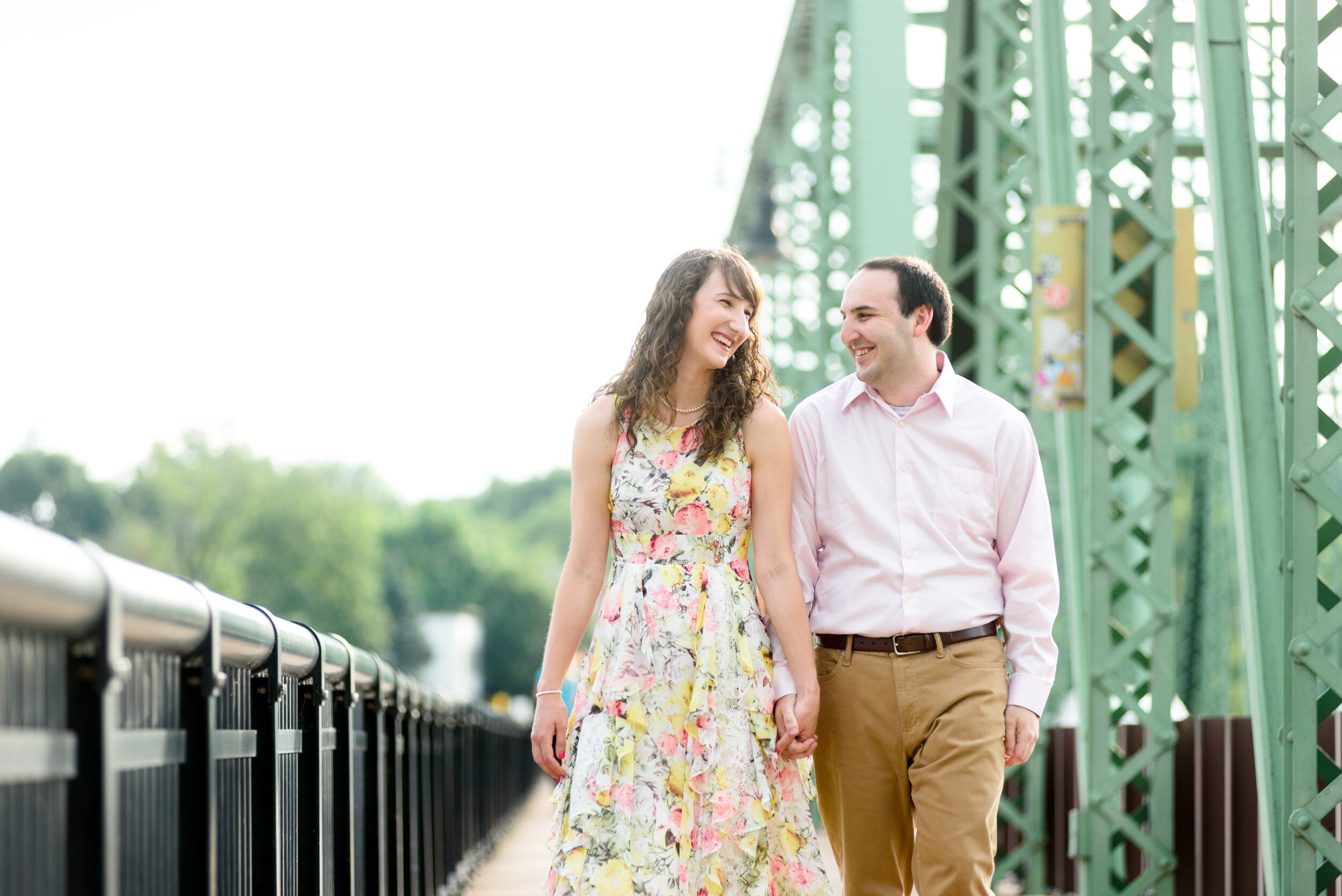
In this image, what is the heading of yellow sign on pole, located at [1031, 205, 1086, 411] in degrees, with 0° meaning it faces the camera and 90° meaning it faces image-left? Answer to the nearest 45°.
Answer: approximately 0°

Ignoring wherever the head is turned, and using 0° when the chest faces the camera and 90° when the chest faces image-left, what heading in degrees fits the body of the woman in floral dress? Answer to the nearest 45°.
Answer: approximately 0°
